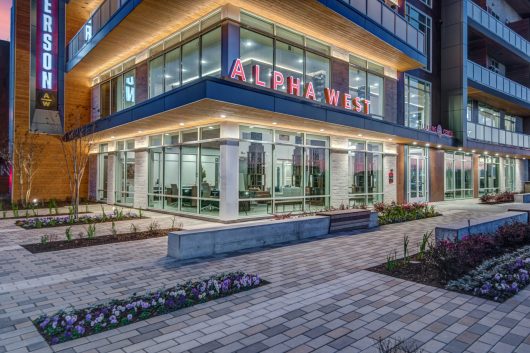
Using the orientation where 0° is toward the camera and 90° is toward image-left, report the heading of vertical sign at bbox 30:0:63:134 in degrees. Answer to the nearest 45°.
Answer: approximately 0°

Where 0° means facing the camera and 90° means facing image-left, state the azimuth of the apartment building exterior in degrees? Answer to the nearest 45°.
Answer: approximately 315°

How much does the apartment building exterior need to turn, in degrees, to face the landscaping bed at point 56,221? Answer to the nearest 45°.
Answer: approximately 90° to its right

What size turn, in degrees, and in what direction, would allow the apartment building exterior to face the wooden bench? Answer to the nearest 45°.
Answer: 0° — it already faces it

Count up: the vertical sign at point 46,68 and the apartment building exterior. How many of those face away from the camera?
0

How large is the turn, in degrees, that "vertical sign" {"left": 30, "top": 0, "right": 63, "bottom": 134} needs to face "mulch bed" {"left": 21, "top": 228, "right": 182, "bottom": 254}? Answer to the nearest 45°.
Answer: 0° — it already faces it

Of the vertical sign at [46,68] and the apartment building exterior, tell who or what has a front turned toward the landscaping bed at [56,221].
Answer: the vertical sign
